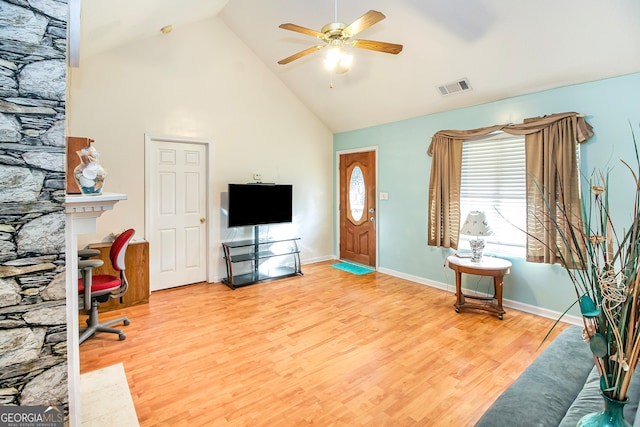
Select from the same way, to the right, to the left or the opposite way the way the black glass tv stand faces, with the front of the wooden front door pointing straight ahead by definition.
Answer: to the left

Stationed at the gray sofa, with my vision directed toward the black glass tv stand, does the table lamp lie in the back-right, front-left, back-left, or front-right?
front-right

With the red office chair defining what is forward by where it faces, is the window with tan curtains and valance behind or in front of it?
behind

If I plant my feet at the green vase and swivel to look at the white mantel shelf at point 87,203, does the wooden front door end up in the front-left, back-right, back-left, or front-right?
front-right

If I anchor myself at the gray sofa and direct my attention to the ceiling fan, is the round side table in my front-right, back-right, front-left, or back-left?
front-right

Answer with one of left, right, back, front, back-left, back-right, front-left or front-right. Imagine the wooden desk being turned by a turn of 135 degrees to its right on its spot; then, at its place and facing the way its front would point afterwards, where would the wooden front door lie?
back

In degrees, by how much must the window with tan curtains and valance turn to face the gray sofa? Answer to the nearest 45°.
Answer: approximately 45° to its left

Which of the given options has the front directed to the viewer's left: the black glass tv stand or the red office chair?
the red office chair

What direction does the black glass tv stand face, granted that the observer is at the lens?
facing the viewer and to the right of the viewer

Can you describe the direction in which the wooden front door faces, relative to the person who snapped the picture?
facing the viewer and to the left of the viewer

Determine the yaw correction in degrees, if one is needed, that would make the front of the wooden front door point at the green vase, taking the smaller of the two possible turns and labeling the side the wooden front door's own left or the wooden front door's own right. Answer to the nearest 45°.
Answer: approximately 45° to the wooden front door's own left

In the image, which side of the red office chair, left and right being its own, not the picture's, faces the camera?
left

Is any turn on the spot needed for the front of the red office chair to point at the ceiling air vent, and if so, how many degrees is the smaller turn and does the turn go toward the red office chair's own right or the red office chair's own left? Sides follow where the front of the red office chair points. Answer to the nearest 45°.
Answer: approximately 180°
